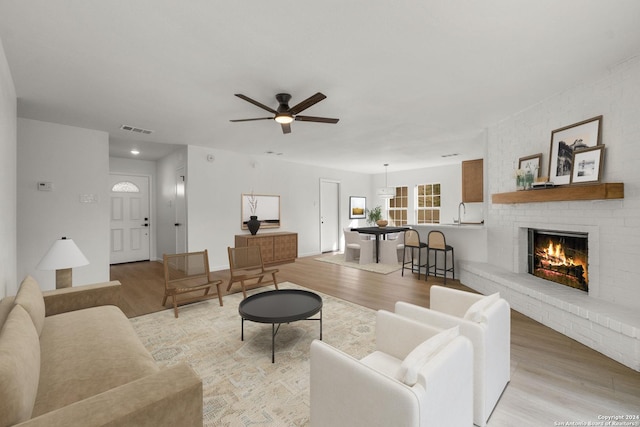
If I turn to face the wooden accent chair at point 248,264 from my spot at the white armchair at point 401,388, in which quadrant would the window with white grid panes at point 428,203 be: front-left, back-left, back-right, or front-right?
front-right

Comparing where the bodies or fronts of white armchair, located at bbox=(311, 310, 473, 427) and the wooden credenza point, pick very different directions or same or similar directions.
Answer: very different directions

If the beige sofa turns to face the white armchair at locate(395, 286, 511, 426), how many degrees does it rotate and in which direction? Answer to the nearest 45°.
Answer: approximately 45° to its right

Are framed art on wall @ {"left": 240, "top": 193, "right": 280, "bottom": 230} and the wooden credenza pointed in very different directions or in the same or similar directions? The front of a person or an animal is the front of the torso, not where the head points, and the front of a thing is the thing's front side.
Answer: same or similar directions

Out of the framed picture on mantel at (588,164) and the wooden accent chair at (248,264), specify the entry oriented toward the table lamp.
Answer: the framed picture on mantel

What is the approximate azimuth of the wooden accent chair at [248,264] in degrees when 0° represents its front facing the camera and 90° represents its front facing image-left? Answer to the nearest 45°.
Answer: approximately 315°

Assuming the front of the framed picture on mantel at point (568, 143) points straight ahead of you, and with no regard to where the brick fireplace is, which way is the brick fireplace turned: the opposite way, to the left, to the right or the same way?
the same way

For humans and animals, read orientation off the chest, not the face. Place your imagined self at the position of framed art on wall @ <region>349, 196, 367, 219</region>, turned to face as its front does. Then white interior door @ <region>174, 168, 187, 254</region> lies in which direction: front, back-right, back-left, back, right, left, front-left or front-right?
right

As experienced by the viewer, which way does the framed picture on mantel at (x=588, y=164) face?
facing the viewer and to the left of the viewer

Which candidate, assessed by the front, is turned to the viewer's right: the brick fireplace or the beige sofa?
the beige sofa

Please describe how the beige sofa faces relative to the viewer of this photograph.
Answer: facing to the right of the viewer

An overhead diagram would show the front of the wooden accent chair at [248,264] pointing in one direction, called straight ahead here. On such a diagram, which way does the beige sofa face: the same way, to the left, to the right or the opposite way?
to the left
